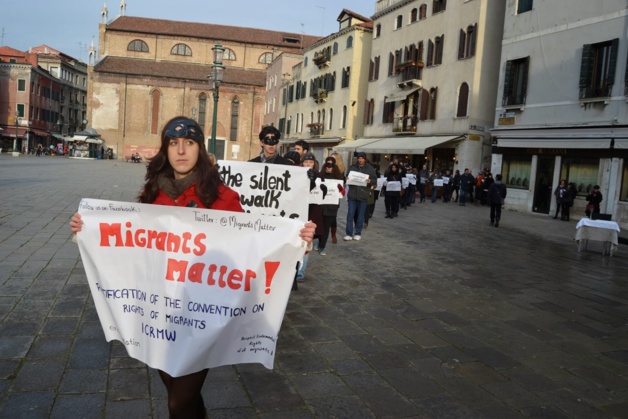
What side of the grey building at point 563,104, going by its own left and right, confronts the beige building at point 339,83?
right

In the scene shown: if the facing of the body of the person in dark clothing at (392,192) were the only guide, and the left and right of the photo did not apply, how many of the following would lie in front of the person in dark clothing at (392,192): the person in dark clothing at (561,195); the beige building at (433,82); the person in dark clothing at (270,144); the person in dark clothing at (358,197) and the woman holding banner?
3

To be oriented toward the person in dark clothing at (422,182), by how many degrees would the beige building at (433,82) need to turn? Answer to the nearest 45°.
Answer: approximately 45° to its left

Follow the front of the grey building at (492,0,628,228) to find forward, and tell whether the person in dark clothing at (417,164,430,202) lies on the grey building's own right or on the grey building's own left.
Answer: on the grey building's own right

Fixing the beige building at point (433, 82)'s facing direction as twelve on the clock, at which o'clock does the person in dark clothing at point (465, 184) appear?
The person in dark clothing is roughly at 10 o'clock from the beige building.

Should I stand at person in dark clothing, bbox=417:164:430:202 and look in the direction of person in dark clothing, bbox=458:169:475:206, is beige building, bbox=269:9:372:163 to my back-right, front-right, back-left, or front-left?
back-left

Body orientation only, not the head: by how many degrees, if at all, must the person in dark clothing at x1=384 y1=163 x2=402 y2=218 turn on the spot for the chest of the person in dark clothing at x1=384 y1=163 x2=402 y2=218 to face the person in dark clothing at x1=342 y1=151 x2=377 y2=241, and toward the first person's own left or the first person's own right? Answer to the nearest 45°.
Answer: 0° — they already face them

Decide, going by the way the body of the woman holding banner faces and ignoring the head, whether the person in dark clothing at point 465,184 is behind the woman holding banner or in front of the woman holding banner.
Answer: behind

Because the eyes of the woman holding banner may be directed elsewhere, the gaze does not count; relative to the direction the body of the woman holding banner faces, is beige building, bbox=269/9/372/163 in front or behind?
behind

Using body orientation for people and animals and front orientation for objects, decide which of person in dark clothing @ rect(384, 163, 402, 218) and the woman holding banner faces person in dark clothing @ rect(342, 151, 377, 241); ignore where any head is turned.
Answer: person in dark clothing @ rect(384, 163, 402, 218)

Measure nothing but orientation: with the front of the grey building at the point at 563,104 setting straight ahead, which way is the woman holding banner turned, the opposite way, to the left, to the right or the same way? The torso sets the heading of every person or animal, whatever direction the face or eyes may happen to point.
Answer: to the left

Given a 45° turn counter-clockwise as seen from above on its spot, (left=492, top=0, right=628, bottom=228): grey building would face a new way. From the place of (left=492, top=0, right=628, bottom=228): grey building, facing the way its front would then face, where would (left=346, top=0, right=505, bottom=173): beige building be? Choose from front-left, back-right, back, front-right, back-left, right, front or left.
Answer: back-right

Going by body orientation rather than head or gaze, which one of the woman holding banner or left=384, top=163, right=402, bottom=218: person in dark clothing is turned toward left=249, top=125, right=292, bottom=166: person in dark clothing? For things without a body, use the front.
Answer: left=384, top=163, right=402, bottom=218: person in dark clothing

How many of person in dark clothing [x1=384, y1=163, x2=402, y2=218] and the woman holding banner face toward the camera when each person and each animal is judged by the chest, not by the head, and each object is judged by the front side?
2

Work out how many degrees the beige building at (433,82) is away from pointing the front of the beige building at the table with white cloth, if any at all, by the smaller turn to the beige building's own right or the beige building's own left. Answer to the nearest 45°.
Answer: approximately 45° to the beige building's own left
